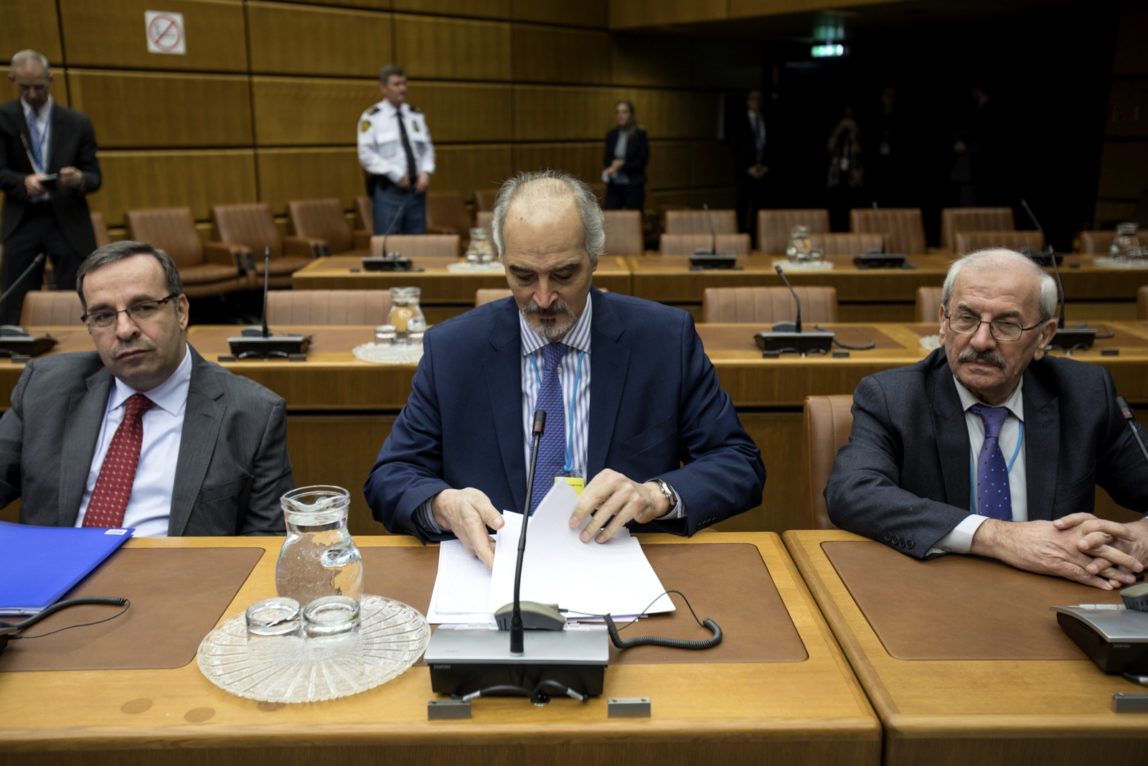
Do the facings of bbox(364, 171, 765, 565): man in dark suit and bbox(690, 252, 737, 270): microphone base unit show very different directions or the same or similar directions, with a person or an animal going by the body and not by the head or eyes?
very different directions

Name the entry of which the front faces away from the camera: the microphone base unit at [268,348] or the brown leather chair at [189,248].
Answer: the microphone base unit

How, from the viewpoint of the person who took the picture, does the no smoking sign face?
facing the viewer

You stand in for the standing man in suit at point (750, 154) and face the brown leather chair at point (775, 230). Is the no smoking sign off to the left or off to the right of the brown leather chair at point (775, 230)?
right

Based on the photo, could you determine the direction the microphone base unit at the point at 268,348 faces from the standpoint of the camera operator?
facing away from the viewer

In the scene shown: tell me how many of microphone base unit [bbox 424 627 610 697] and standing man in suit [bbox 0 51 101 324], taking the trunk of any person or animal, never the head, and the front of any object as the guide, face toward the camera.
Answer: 1

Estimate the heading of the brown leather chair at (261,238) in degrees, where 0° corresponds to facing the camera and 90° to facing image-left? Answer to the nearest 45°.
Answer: approximately 315°

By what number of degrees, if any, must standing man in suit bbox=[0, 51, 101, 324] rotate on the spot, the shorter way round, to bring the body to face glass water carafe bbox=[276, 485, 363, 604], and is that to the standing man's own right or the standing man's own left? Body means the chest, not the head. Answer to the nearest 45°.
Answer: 0° — they already face it

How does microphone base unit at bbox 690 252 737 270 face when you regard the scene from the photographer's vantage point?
facing away from the viewer

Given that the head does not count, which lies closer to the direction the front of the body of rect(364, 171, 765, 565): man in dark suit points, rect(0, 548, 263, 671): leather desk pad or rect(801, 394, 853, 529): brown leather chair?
the leather desk pad

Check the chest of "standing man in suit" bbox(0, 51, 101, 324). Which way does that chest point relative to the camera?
toward the camera

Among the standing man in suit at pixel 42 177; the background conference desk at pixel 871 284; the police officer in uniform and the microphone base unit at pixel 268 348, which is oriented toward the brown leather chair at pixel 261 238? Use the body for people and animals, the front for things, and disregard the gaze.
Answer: the microphone base unit

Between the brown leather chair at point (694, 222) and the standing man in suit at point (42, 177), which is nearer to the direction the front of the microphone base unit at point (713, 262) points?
the brown leather chair

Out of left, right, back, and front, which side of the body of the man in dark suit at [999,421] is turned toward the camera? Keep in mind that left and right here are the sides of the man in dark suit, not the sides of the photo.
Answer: front

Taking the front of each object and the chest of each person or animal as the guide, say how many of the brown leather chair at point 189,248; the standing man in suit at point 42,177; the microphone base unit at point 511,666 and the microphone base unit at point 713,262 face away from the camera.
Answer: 2

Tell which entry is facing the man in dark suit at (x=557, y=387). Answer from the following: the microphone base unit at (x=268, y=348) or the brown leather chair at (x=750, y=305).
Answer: the brown leather chair

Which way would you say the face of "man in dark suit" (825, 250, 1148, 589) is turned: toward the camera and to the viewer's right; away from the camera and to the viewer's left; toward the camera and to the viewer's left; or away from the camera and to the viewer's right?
toward the camera and to the viewer's left
